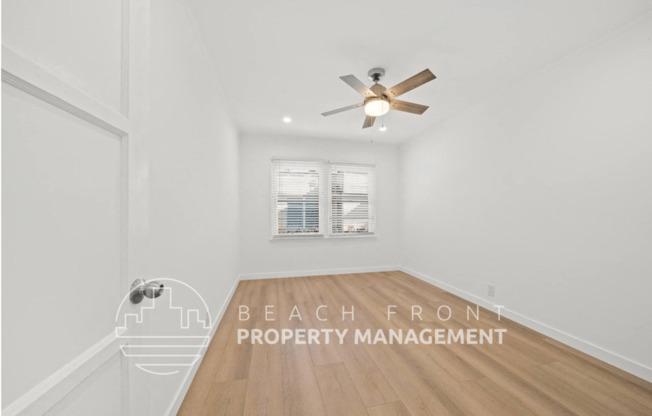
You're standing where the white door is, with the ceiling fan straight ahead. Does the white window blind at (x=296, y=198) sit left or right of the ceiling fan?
left

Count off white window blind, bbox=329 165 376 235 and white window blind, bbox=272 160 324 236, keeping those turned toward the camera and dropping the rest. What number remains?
2

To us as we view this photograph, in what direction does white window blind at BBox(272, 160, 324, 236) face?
facing the viewer

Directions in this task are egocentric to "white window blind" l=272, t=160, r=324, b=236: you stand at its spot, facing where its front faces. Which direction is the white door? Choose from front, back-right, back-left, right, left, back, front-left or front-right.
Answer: front

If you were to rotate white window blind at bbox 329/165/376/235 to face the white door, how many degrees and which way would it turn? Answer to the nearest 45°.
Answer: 0° — it already faces it

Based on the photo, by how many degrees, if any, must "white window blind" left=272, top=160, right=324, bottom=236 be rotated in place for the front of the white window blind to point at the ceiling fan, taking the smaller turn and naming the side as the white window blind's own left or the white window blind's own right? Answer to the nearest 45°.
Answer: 0° — it already faces it

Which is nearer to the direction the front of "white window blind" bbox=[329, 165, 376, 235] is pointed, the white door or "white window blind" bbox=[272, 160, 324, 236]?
the white door

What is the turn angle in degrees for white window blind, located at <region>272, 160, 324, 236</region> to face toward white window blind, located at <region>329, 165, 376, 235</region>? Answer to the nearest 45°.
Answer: approximately 90° to its left

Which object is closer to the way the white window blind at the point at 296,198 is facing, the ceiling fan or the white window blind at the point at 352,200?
the ceiling fan

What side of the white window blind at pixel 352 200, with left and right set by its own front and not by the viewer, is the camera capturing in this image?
front

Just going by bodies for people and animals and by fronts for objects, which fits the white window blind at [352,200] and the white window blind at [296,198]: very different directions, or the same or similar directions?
same or similar directions

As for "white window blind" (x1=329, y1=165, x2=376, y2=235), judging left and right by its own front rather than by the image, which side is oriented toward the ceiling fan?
front

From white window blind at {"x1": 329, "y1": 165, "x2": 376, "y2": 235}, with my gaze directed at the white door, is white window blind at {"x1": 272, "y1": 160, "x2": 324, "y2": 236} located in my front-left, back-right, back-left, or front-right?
front-right

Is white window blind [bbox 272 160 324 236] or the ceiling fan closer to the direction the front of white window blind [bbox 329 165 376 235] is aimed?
the ceiling fan
